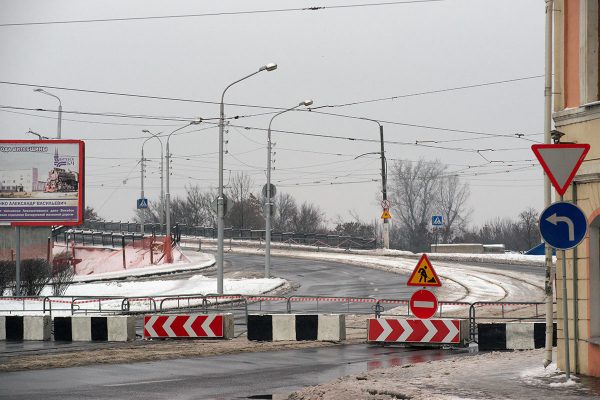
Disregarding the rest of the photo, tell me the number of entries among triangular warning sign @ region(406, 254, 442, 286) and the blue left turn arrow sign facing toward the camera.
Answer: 2

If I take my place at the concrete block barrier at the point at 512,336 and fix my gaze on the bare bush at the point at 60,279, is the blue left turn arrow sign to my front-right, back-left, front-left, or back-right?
back-left

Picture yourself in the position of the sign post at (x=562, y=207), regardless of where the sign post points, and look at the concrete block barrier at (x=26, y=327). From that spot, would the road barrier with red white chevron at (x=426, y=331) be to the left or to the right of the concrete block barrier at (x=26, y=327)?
right

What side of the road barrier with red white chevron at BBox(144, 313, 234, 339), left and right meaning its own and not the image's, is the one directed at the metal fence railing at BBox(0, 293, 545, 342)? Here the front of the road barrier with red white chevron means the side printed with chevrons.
back

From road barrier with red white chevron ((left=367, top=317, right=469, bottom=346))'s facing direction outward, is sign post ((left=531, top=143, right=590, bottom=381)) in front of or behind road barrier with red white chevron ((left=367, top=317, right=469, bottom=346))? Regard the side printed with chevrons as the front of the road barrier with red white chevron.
in front

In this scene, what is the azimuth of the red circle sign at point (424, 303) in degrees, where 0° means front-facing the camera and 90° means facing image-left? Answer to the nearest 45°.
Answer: approximately 0°

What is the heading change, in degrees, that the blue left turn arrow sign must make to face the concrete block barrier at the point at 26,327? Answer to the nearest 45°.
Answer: approximately 135° to its right

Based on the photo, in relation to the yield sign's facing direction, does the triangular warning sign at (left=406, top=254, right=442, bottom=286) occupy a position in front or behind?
behind

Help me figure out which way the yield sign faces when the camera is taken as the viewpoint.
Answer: facing the viewer

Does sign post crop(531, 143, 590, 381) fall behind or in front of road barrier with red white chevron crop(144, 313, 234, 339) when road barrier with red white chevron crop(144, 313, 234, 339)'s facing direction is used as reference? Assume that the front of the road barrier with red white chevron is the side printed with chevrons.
in front

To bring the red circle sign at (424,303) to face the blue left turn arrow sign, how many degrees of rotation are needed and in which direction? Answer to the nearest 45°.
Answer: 0° — it already faces it
